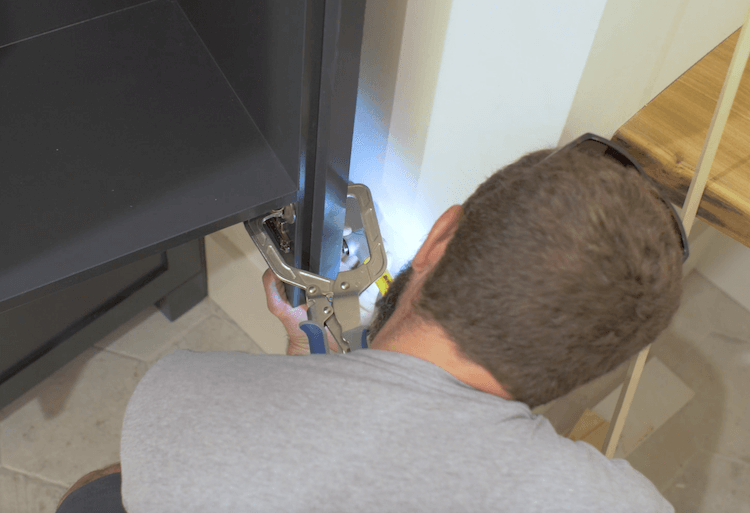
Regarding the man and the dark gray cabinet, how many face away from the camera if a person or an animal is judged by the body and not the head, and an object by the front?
1

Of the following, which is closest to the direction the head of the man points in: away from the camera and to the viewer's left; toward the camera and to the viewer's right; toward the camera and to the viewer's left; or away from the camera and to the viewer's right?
away from the camera and to the viewer's left

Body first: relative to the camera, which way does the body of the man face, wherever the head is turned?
away from the camera

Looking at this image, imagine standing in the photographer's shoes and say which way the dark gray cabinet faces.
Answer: facing the viewer and to the right of the viewer

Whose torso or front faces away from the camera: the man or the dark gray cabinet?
the man
